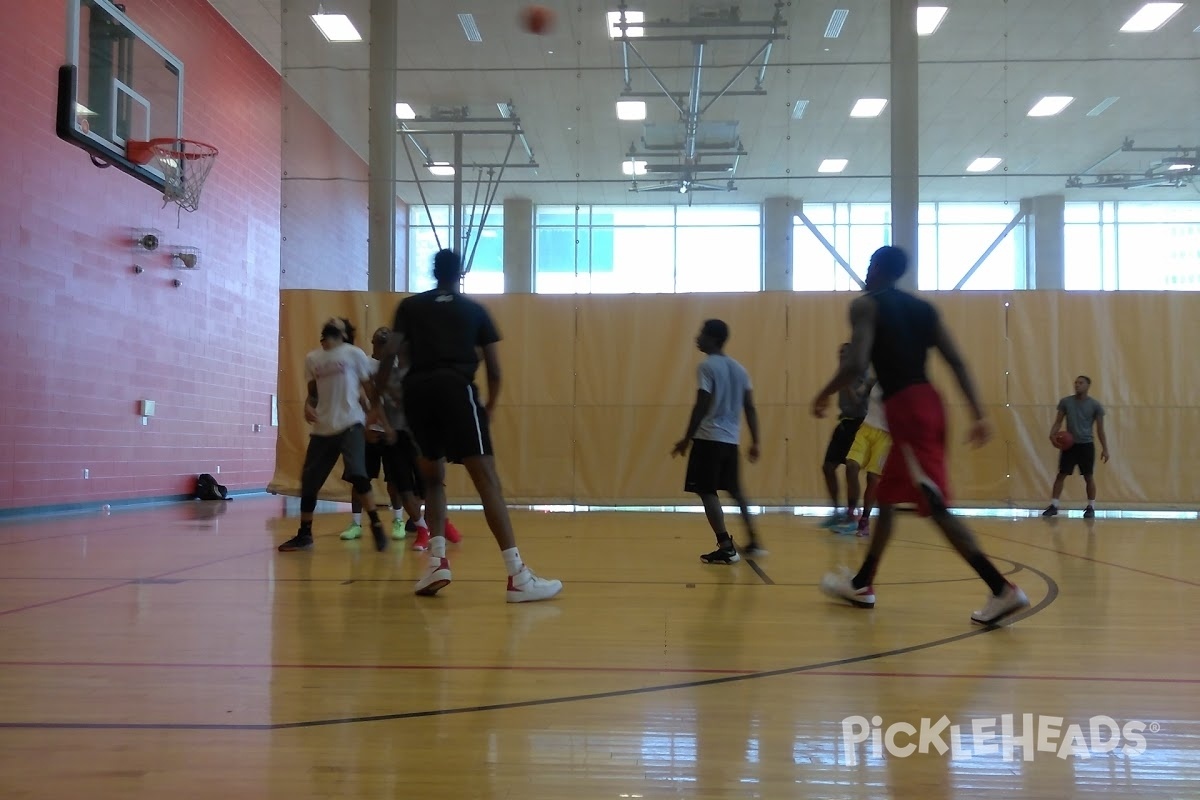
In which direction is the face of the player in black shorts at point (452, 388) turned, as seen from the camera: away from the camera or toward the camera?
away from the camera

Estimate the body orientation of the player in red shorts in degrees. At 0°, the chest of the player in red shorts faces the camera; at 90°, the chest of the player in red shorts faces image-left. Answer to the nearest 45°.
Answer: approximately 135°

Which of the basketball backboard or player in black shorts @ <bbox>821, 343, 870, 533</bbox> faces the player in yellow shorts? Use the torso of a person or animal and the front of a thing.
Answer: the basketball backboard

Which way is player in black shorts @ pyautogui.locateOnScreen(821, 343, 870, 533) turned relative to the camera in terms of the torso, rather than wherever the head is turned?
to the viewer's left

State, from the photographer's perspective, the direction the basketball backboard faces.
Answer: facing the viewer and to the right of the viewer

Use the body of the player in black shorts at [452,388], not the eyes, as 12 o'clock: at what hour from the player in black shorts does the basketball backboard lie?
The basketball backboard is roughly at 11 o'clock from the player in black shorts.

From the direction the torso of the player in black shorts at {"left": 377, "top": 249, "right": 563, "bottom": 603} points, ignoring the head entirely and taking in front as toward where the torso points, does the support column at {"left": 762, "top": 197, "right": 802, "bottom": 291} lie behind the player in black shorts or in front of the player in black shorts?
in front

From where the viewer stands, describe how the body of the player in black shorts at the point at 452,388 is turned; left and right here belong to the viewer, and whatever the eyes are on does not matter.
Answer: facing away from the viewer

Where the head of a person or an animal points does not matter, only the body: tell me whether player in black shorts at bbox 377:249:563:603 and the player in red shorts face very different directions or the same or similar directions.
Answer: same or similar directions

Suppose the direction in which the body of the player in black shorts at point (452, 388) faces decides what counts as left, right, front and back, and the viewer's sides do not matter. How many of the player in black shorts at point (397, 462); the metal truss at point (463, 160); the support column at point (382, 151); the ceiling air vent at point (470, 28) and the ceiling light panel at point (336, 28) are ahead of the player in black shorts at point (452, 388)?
5

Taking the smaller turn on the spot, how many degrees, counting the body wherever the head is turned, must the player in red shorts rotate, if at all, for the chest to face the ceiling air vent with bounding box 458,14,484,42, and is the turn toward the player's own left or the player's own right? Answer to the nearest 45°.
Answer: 0° — they already face it

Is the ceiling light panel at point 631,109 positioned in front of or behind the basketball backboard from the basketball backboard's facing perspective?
in front

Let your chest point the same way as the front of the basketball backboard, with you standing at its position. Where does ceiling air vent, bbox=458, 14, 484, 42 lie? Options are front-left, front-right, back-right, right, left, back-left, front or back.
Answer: front-left

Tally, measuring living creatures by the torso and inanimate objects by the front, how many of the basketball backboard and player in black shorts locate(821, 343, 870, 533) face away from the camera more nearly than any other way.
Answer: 0
